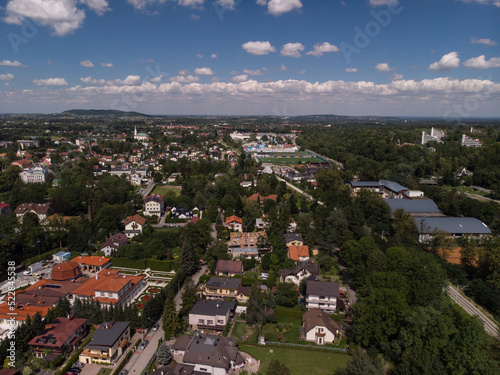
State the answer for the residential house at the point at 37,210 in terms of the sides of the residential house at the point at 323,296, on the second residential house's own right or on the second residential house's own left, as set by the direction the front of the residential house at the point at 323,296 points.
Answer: on the second residential house's own right

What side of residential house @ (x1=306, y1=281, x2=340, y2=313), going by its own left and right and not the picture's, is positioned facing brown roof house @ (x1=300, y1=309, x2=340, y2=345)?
front

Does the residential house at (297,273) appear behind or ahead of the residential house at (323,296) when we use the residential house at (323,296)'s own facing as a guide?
behind

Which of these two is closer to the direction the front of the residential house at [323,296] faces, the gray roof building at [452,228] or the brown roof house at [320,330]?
the brown roof house

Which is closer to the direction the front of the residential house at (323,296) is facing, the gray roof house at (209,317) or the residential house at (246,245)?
the gray roof house

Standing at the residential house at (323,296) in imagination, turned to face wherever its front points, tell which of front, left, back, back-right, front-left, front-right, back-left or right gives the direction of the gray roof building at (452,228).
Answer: back-left

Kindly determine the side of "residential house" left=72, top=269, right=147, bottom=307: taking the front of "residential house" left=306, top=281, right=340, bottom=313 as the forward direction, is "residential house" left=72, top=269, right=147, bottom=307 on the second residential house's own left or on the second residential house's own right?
on the second residential house's own right

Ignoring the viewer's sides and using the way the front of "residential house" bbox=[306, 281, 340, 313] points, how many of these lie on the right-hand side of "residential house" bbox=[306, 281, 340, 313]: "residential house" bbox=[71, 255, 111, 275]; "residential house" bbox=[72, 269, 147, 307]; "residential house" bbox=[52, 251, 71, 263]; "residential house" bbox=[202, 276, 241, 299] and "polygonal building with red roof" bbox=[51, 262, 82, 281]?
5

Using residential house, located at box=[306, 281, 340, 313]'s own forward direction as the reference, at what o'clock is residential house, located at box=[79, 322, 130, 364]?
residential house, located at box=[79, 322, 130, 364] is roughly at 2 o'clock from residential house, located at box=[306, 281, 340, 313].

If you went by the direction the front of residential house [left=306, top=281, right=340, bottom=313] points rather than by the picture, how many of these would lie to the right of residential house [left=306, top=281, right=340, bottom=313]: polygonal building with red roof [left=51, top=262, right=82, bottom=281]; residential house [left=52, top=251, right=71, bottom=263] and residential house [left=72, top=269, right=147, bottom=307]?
3

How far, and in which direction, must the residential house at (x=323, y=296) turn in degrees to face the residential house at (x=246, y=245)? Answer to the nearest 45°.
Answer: approximately 135° to its right

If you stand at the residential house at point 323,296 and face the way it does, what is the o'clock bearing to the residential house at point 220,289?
the residential house at point 220,289 is roughly at 3 o'clock from the residential house at point 323,296.

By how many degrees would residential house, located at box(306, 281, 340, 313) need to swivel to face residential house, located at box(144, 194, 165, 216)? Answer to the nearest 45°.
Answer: approximately 135° to its right

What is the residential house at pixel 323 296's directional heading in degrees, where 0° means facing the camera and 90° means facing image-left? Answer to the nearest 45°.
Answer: approximately 0°

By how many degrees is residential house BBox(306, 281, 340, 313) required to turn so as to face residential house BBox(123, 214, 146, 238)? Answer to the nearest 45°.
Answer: approximately 135° to its right
